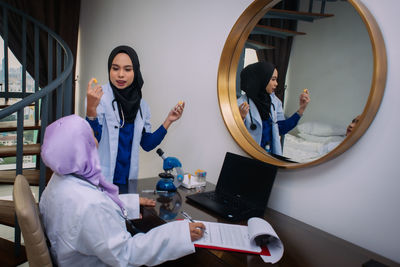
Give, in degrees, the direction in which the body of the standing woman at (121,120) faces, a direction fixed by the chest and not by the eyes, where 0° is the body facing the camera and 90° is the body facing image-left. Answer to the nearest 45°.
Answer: approximately 0°

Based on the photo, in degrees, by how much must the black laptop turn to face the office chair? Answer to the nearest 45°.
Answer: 0° — it already faces it

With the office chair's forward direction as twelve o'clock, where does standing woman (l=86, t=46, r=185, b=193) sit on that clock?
The standing woman is roughly at 10 o'clock from the office chair.

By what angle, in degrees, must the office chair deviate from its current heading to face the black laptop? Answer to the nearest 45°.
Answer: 0° — it already faces it

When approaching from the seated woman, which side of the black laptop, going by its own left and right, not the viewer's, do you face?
front

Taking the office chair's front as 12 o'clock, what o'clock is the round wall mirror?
The round wall mirror is roughly at 12 o'clock from the office chair.
